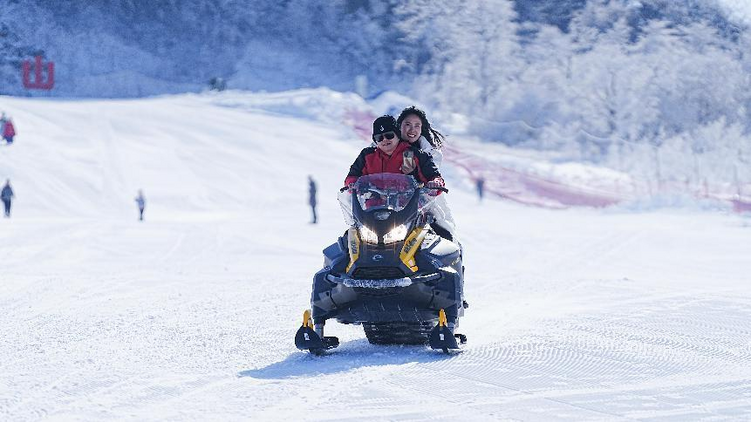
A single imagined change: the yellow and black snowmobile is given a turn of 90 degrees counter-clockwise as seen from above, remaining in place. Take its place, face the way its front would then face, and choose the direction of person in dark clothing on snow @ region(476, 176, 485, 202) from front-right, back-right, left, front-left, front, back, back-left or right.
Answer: left

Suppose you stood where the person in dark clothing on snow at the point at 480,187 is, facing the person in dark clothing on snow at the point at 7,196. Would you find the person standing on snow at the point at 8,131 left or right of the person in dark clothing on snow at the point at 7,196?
right

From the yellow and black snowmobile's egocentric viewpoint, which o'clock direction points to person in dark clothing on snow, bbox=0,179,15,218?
The person in dark clothing on snow is roughly at 5 o'clock from the yellow and black snowmobile.

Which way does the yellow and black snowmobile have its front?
toward the camera

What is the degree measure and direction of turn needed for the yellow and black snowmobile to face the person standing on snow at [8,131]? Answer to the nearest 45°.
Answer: approximately 135° to its right
